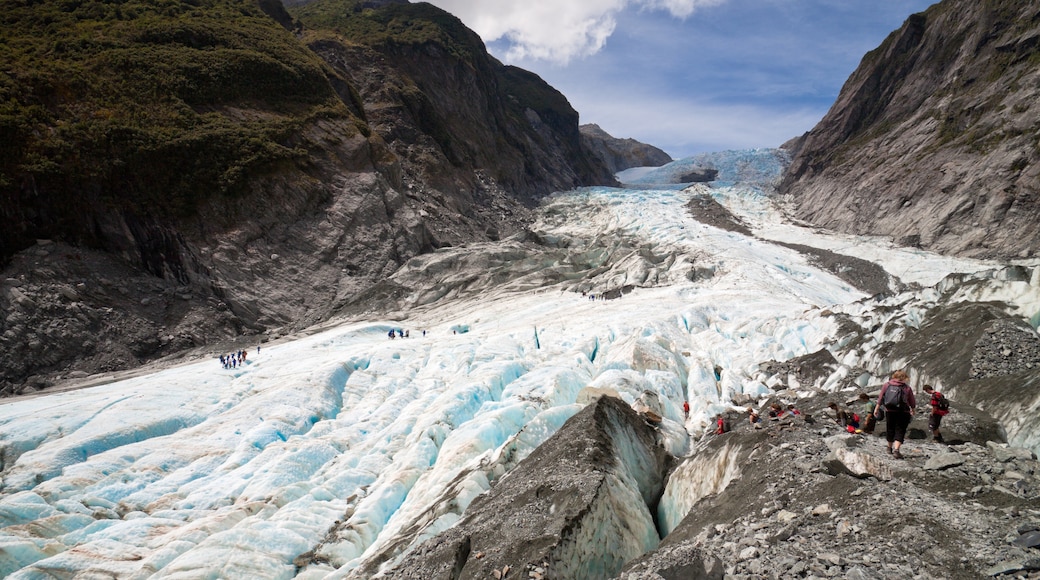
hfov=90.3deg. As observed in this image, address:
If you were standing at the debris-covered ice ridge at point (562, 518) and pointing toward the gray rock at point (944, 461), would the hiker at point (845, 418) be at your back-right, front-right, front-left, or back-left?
front-left

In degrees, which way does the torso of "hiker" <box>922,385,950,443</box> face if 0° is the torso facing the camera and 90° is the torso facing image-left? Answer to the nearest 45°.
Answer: approximately 90°

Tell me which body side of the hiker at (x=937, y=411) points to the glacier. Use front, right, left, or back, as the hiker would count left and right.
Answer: front

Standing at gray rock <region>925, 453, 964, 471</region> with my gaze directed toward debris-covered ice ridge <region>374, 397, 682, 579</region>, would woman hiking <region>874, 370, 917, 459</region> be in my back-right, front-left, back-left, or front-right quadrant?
front-right

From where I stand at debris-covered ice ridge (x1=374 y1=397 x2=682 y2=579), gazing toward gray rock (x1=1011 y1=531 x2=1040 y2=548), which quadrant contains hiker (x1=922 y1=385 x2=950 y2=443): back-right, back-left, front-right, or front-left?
front-left

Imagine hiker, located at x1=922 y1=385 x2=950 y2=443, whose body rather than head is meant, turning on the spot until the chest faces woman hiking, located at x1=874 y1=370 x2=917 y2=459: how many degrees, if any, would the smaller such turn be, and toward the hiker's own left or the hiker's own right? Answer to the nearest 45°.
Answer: approximately 90° to the hiker's own left

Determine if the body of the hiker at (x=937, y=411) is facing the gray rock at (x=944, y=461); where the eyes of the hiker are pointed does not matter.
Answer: no

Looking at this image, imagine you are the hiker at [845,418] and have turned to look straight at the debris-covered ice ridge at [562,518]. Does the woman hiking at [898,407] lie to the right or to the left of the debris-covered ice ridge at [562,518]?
left

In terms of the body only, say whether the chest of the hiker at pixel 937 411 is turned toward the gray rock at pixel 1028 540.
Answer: no

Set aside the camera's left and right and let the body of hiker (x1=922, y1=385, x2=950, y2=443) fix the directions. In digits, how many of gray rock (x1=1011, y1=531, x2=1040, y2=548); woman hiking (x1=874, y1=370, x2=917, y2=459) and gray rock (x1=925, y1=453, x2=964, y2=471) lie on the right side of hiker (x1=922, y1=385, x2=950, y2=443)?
0
